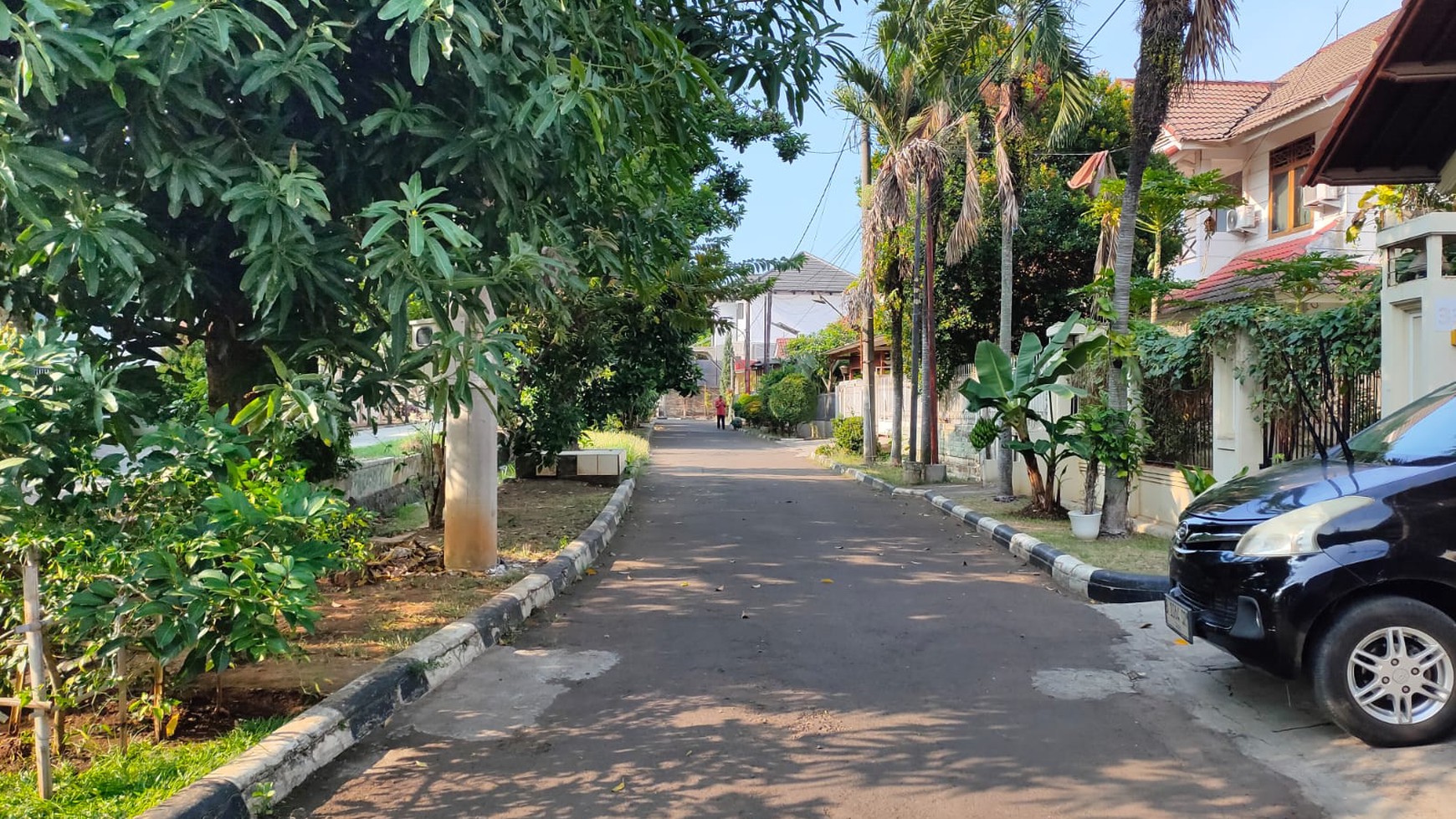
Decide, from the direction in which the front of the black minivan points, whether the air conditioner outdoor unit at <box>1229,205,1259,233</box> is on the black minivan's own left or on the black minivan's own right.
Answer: on the black minivan's own right

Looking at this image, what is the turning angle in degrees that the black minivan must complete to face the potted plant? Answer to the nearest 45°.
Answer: approximately 135° to its right

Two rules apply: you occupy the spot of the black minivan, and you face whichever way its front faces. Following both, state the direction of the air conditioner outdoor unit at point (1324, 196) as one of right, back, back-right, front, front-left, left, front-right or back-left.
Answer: back-right

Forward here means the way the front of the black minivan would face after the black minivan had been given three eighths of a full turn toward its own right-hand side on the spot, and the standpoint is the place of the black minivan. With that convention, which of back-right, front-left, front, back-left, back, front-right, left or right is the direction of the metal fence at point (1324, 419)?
front

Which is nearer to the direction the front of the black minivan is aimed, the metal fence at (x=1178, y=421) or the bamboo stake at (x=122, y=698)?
the bamboo stake

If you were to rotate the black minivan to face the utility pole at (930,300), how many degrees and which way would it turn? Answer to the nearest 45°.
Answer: approximately 90° to its right

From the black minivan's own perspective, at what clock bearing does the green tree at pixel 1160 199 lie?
The green tree is roughly at 4 o'clock from the black minivan.

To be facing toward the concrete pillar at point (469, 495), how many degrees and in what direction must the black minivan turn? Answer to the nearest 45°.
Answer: approximately 45° to its right

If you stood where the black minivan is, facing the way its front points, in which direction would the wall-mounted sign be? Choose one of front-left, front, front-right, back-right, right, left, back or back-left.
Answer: back-right

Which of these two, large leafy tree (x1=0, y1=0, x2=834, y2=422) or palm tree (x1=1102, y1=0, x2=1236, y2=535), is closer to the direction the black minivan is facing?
the large leafy tree

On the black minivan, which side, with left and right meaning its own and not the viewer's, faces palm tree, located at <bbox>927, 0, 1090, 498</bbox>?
right

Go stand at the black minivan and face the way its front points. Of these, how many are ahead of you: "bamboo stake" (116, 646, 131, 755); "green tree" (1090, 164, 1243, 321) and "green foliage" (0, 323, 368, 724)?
2

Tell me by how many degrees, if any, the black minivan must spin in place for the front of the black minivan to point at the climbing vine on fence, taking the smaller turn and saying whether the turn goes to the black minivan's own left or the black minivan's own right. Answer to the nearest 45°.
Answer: approximately 135° to the black minivan's own right

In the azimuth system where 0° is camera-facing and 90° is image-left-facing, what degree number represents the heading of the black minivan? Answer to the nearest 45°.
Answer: approximately 45°

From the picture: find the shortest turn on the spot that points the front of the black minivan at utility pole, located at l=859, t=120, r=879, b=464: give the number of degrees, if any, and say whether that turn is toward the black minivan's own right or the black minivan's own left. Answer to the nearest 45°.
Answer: approximately 90° to the black minivan's own right
